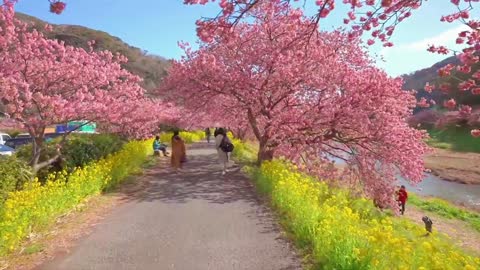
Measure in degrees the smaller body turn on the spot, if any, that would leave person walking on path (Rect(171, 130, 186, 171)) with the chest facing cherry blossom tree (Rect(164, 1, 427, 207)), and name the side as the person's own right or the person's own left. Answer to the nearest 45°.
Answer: approximately 135° to the person's own right

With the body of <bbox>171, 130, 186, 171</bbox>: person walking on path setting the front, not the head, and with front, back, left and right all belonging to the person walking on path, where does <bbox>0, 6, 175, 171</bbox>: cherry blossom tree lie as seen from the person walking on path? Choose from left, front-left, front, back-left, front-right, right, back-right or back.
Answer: back-left

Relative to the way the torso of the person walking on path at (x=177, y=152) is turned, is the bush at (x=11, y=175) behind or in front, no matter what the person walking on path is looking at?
behind

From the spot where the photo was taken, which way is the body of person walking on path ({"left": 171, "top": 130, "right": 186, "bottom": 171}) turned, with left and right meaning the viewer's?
facing away from the viewer
